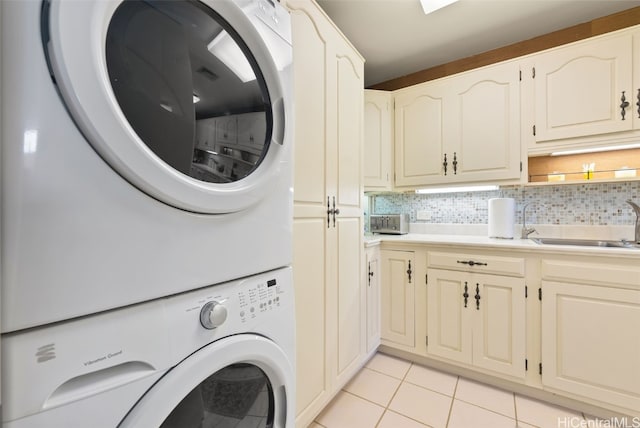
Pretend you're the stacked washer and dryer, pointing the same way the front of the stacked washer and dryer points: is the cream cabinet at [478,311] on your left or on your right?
on your left

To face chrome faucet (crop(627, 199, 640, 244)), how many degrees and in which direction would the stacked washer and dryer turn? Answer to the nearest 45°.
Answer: approximately 45° to its left

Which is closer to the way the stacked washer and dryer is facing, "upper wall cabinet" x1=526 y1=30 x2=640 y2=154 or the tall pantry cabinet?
the upper wall cabinet

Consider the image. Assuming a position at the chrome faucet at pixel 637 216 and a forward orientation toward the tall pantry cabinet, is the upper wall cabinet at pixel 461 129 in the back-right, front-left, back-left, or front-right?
front-right

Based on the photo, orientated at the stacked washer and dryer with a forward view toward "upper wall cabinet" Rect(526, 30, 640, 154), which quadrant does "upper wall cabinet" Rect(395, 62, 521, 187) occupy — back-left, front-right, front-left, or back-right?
front-left

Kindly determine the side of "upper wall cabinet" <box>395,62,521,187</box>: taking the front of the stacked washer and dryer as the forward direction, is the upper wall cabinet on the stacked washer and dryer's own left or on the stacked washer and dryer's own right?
on the stacked washer and dryer's own left

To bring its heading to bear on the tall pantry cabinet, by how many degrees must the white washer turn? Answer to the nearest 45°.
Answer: approximately 90° to its left

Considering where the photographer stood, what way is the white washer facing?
facing the viewer and to the right of the viewer

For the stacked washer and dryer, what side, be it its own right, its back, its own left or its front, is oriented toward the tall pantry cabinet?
left

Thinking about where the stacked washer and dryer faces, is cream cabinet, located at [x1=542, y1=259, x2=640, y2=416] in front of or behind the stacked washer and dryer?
in front

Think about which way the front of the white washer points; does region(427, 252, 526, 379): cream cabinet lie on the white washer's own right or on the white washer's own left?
on the white washer's own left
